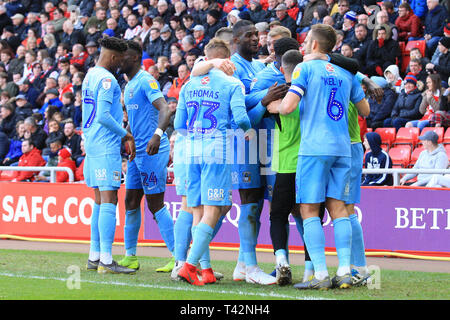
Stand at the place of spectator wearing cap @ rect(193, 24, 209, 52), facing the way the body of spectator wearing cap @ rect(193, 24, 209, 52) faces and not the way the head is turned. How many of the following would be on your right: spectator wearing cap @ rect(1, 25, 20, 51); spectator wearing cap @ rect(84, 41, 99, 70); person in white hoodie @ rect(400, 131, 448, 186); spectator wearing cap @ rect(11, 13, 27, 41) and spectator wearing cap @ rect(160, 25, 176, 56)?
4

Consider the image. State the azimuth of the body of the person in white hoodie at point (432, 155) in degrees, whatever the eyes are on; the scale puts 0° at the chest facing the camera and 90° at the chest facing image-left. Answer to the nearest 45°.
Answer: approximately 45°

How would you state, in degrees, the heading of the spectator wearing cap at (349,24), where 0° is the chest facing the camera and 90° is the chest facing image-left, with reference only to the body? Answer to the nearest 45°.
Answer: approximately 45°

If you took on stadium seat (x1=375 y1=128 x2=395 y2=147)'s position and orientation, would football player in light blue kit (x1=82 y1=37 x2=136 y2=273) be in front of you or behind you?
in front

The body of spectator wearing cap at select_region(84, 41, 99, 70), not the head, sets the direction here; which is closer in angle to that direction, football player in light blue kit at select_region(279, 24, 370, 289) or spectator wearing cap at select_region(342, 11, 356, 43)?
the football player in light blue kit

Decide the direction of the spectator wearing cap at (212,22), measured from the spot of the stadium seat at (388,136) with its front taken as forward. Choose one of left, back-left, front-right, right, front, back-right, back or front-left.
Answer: right

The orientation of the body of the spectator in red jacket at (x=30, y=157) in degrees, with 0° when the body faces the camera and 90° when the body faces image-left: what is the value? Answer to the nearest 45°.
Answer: approximately 45°
